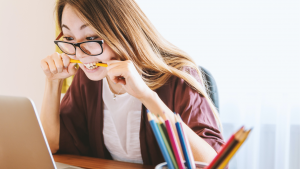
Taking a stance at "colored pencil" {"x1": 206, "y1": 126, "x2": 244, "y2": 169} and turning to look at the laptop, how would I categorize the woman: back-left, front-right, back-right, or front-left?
front-right

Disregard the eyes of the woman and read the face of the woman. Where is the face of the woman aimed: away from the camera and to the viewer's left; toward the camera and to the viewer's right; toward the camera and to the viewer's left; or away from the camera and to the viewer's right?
toward the camera and to the viewer's left

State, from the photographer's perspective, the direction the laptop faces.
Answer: facing away from the viewer and to the right of the viewer

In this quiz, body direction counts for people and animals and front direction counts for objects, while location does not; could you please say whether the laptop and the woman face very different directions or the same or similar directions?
very different directions

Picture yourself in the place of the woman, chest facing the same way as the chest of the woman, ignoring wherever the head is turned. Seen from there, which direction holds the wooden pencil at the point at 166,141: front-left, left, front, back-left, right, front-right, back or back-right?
front-left

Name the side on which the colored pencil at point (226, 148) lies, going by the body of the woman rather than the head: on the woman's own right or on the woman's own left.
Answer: on the woman's own left

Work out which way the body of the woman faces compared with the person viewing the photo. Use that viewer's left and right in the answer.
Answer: facing the viewer and to the left of the viewer

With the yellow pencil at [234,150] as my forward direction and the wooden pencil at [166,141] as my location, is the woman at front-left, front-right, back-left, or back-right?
back-left

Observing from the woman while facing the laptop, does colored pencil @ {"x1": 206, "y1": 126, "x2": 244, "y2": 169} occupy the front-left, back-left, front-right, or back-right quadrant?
front-left
